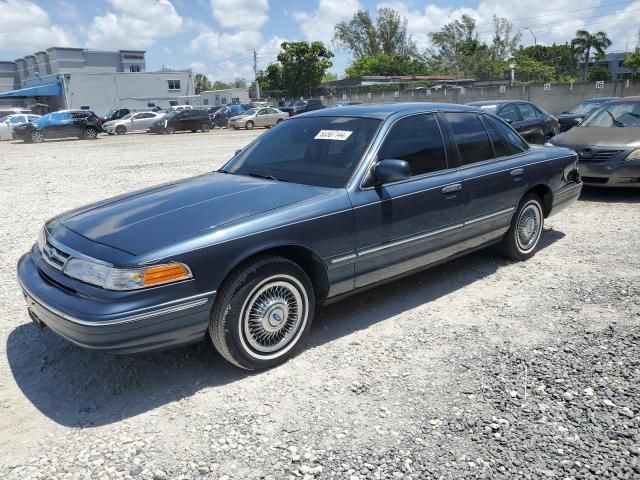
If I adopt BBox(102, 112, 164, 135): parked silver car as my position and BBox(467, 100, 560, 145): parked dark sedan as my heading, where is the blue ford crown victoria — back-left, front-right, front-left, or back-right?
front-right

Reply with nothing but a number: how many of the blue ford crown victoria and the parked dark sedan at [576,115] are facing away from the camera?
0

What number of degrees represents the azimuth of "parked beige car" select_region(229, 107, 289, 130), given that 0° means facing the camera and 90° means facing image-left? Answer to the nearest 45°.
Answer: approximately 45°

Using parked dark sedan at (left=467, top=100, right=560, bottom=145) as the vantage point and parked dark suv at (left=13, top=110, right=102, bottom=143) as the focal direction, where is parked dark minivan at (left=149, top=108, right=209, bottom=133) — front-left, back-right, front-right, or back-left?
front-right

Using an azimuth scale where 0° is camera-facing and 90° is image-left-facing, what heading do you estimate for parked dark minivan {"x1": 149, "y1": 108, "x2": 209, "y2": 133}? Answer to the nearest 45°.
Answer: approximately 45°

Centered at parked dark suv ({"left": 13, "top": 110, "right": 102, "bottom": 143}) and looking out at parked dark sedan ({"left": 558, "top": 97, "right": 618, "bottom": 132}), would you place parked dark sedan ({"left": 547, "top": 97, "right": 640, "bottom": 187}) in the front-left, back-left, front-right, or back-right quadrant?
front-right

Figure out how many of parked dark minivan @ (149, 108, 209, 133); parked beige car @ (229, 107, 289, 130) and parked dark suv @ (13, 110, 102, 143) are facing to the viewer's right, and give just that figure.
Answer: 0

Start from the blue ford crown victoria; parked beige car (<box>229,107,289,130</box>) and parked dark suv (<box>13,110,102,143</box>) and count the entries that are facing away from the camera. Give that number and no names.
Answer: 0

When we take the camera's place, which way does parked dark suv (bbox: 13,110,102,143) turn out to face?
facing the viewer and to the left of the viewer

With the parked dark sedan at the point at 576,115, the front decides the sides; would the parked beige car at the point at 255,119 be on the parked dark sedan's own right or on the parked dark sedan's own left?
on the parked dark sedan's own right

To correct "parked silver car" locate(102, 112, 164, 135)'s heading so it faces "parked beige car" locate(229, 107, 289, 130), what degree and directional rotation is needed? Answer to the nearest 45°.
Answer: approximately 135° to its left

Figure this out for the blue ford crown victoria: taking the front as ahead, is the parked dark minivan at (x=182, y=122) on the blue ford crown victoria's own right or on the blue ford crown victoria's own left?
on the blue ford crown victoria's own right

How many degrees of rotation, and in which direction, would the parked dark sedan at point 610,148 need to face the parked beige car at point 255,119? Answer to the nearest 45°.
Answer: approximately 90° to its right

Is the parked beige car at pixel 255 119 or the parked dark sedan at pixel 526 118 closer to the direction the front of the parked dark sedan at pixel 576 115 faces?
the parked dark sedan
